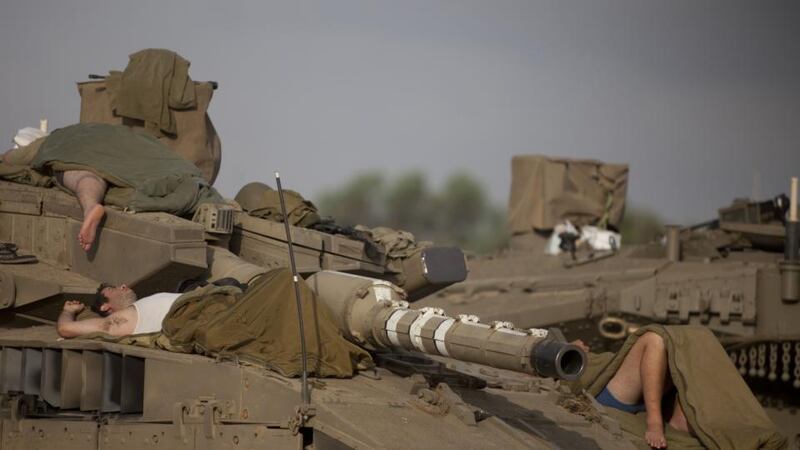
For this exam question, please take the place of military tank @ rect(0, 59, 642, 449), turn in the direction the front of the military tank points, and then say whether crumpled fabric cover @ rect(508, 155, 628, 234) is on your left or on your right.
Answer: on your left

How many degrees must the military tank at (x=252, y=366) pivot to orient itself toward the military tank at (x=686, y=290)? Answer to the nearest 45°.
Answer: approximately 90° to its left

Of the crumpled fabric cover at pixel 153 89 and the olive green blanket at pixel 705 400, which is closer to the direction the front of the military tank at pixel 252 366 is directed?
the olive green blanket

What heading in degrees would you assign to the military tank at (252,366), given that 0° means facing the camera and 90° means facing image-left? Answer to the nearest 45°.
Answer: approximately 315°
